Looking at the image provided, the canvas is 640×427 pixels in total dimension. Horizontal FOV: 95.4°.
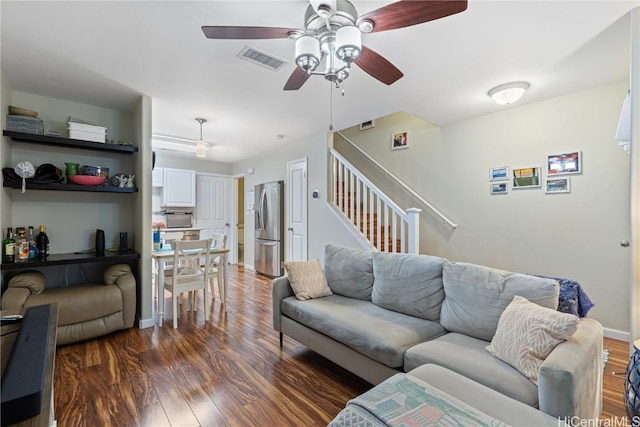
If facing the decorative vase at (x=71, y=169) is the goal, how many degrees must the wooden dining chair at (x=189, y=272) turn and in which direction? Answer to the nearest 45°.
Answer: approximately 45° to its left

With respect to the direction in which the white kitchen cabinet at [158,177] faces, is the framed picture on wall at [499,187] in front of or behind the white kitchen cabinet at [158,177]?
in front

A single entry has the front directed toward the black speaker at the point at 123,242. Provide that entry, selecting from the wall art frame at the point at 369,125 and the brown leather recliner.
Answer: the wall art frame

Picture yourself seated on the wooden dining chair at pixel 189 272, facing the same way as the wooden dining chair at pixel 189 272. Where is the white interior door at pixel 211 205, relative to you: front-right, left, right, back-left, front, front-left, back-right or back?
front-right

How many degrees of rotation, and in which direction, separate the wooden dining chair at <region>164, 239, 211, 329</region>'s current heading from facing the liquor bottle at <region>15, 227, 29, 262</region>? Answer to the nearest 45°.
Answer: approximately 45° to its left

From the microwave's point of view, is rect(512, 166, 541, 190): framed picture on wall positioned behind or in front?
in front

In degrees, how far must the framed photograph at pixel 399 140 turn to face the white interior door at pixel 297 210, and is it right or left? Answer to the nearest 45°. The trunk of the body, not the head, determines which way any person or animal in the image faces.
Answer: approximately 45° to its right

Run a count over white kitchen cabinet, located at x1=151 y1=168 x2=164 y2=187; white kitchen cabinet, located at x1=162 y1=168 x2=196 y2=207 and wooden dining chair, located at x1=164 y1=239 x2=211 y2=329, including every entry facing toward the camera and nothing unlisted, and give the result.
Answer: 2

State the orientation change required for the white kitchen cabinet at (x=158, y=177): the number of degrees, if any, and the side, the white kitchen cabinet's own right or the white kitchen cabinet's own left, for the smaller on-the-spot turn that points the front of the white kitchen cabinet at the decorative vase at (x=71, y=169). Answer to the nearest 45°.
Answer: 0° — it already faces it

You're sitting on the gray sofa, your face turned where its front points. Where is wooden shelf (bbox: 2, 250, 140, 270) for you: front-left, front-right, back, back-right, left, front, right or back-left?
front-right

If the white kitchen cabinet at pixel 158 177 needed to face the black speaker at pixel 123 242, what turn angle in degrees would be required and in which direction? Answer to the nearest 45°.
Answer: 0° — it already faces it

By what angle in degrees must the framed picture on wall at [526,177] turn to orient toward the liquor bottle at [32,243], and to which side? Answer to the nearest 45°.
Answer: approximately 45° to its right
